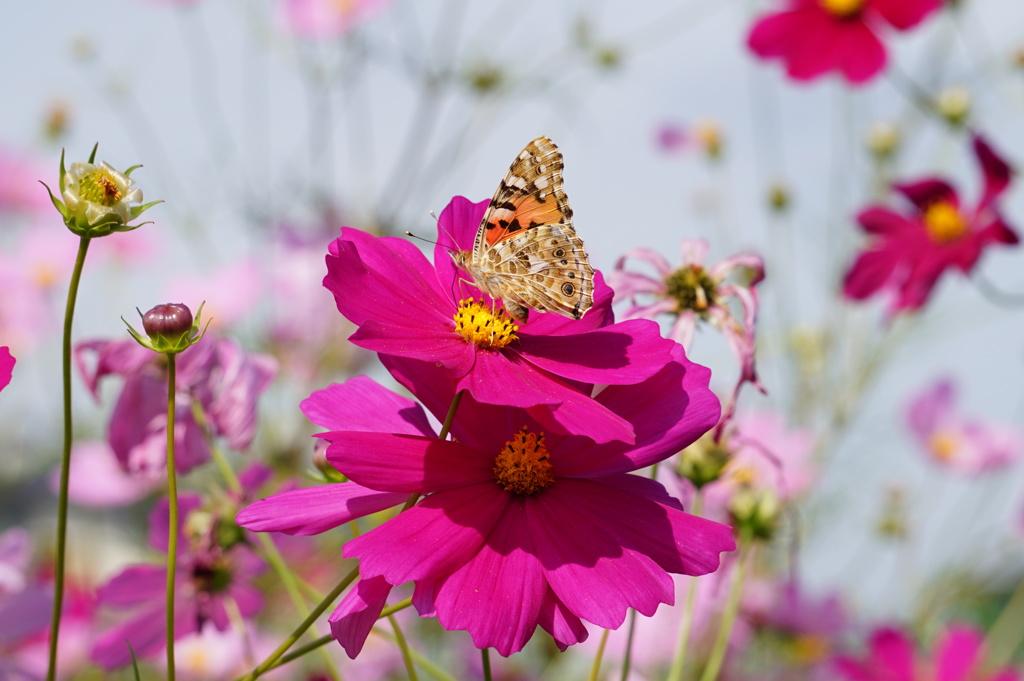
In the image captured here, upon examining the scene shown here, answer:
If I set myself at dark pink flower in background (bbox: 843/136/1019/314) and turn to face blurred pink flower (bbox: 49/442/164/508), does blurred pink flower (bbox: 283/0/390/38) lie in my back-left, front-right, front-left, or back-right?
front-right

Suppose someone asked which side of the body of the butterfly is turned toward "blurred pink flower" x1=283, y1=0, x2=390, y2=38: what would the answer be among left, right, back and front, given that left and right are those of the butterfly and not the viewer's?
right

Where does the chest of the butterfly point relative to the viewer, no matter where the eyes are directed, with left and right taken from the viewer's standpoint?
facing to the left of the viewer

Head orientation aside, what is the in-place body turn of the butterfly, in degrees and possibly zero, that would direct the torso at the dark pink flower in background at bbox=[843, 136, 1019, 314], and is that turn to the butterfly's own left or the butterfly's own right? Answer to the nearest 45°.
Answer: approximately 135° to the butterfly's own right

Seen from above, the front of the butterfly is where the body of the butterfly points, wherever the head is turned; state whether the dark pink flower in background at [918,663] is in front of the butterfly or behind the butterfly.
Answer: behind
